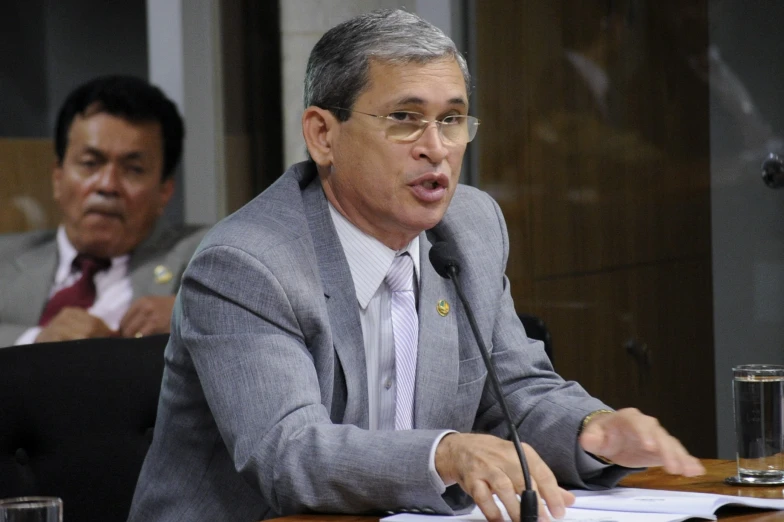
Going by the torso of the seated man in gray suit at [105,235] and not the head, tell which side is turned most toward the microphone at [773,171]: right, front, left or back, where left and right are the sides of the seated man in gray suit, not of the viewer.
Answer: left

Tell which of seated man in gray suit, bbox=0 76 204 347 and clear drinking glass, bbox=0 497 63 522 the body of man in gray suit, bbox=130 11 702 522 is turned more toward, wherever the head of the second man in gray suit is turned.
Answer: the clear drinking glass

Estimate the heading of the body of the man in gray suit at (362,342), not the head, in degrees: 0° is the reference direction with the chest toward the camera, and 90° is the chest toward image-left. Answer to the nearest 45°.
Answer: approximately 315°

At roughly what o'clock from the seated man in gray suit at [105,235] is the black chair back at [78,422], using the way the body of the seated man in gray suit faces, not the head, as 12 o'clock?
The black chair back is roughly at 12 o'clock from the seated man in gray suit.

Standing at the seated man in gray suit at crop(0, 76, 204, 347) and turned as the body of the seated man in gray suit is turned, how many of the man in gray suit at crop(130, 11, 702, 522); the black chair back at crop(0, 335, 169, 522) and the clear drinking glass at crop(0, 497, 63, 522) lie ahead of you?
3

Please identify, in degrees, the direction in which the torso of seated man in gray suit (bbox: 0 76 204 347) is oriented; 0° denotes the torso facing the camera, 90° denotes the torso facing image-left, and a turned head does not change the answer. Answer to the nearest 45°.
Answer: approximately 0°
